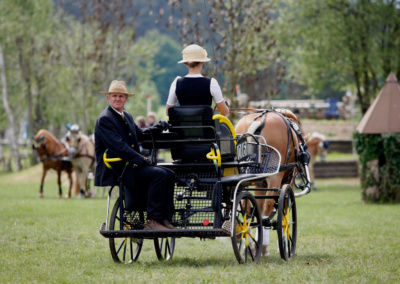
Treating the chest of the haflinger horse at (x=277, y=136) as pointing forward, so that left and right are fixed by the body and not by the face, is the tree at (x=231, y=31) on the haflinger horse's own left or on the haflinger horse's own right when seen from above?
on the haflinger horse's own left

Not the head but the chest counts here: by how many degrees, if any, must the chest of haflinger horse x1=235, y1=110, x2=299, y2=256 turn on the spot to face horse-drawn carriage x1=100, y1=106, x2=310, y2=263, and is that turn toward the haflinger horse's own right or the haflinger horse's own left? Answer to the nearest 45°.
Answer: approximately 180°

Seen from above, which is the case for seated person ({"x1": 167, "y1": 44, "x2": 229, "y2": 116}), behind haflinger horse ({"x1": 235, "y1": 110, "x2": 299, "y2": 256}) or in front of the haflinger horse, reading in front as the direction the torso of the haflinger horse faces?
behind

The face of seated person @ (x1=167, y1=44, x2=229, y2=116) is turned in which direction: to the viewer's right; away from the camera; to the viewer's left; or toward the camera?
away from the camera

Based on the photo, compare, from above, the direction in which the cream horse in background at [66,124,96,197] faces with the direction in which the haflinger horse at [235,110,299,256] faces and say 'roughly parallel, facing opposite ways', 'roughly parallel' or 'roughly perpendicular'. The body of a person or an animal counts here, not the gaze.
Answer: roughly parallel, facing opposite ways

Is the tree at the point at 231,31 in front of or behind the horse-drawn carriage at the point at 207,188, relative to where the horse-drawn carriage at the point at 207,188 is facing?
in front

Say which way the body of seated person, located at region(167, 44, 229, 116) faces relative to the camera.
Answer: away from the camera

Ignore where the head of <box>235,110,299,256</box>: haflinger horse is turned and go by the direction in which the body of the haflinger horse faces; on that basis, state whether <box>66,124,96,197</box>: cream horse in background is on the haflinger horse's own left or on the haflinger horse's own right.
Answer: on the haflinger horse's own left

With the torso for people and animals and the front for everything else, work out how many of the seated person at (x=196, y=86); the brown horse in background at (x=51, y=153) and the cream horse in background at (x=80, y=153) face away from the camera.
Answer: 1

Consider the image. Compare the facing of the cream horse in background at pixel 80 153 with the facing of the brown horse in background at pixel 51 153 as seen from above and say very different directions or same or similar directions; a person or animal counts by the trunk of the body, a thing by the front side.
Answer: same or similar directions

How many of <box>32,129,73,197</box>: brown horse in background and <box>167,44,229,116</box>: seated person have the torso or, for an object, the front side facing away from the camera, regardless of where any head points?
1

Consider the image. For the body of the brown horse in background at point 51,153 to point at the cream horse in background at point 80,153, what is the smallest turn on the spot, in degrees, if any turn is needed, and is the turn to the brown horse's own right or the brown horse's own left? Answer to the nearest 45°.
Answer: approximately 90° to the brown horse's own left

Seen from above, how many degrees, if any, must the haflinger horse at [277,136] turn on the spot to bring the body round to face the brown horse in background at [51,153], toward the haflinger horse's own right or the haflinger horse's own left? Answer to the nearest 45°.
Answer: approximately 90° to the haflinger horse's own left

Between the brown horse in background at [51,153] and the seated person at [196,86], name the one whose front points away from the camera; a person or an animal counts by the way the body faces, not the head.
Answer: the seated person

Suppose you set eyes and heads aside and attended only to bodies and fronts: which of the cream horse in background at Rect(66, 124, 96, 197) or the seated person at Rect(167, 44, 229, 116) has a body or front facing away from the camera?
the seated person

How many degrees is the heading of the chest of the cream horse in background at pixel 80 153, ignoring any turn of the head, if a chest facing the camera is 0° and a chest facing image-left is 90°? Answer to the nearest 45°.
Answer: approximately 45°

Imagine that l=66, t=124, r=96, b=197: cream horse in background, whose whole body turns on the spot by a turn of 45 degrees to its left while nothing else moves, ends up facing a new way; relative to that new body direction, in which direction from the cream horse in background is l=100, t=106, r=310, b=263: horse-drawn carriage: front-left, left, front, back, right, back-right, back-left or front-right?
front

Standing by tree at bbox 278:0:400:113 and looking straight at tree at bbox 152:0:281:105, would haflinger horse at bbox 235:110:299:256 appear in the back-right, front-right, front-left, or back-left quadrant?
front-left

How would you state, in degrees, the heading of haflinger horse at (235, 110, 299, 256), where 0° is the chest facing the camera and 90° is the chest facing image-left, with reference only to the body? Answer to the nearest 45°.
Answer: approximately 225°
